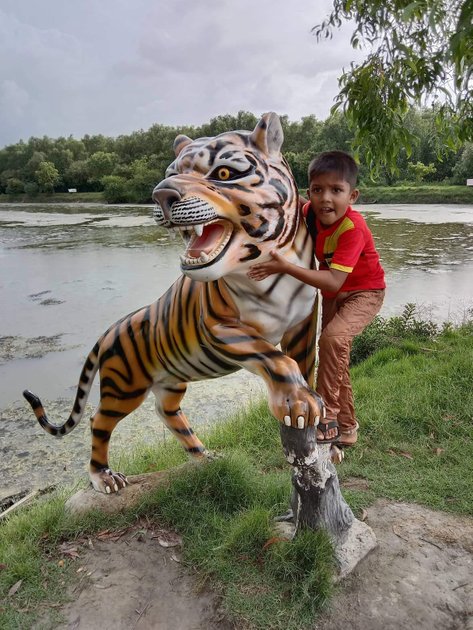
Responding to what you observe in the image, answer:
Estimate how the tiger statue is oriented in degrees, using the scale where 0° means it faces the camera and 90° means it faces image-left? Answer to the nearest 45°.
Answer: approximately 315°

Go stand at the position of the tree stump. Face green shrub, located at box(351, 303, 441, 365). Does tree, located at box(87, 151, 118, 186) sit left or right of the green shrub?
left

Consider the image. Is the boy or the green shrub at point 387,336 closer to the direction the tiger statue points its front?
the boy

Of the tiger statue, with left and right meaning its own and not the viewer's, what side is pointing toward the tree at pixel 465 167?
left

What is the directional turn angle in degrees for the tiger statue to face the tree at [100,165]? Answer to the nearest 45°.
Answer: approximately 135° to its left
